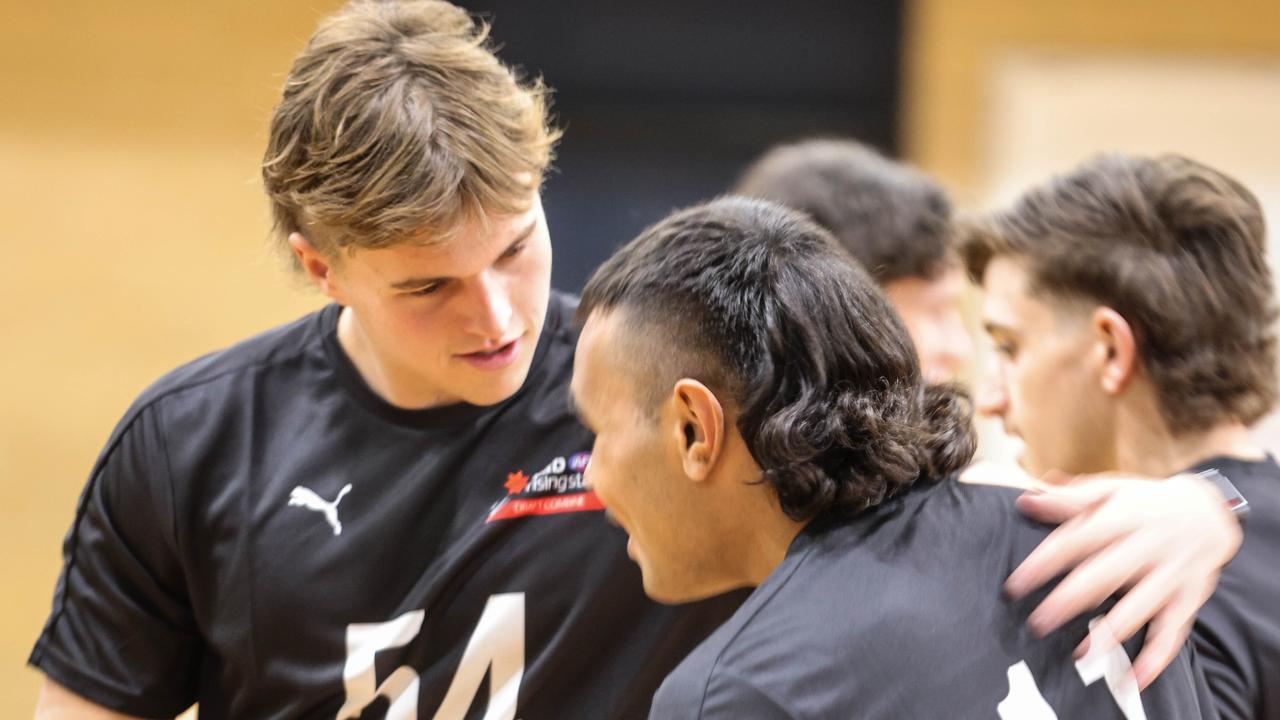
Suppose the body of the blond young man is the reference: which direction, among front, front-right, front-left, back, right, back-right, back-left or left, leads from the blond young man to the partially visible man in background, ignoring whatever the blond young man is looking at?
left

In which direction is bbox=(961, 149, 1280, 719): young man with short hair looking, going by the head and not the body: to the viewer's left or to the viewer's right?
to the viewer's left

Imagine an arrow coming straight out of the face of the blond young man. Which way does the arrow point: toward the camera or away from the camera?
toward the camera

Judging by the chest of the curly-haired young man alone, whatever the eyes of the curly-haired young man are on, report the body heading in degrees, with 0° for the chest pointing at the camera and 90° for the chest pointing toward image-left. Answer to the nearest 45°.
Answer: approximately 135°

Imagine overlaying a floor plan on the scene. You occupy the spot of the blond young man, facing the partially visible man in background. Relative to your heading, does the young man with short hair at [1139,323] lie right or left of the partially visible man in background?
right

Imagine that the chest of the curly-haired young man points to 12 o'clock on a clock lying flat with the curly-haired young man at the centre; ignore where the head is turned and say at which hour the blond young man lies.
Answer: The blond young man is roughly at 11 o'clock from the curly-haired young man.

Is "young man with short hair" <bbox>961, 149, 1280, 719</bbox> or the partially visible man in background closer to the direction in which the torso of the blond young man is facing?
the young man with short hair

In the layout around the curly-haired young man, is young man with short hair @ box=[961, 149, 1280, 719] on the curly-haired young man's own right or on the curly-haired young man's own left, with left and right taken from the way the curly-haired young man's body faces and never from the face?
on the curly-haired young man's own right

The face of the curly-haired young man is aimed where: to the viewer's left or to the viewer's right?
to the viewer's left

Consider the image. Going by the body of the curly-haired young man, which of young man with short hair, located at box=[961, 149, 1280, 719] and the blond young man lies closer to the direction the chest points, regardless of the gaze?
the blond young man

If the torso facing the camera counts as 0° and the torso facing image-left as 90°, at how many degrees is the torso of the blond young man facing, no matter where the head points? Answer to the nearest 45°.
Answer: approximately 315°

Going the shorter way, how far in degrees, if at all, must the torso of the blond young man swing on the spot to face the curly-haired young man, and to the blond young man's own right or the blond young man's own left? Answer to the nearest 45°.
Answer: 0° — they already face them

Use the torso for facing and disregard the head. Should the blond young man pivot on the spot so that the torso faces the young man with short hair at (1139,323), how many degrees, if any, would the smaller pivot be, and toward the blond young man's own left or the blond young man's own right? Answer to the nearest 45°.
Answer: approximately 45° to the blond young man's own left

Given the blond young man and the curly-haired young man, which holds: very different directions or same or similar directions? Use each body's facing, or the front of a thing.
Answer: very different directions
